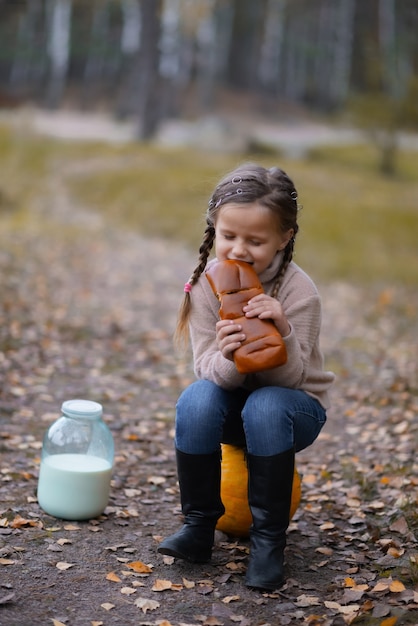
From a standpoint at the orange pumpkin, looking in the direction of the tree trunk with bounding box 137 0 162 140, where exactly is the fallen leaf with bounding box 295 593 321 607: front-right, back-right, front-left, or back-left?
back-right

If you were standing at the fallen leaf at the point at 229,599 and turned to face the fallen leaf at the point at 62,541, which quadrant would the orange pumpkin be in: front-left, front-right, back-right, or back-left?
front-right

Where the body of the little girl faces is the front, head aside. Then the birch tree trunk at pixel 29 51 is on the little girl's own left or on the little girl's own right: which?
on the little girl's own right

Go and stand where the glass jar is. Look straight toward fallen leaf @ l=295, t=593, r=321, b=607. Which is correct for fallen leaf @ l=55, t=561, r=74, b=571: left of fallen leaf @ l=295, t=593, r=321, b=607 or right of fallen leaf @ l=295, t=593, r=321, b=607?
right

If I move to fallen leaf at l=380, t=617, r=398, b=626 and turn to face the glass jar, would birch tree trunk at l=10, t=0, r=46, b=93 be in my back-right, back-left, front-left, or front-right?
front-right

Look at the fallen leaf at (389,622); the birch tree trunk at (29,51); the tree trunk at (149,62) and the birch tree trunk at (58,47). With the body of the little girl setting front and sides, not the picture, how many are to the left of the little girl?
1

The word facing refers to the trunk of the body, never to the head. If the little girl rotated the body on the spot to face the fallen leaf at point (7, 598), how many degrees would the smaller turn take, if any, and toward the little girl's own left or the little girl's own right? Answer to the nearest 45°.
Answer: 0° — they already face it

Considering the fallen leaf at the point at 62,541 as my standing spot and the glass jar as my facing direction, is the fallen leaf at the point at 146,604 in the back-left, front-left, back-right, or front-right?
back-right

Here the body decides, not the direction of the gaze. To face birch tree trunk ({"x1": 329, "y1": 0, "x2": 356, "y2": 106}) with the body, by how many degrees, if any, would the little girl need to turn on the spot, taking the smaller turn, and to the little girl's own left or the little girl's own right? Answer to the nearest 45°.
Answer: approximately 135° to the little girl's own right

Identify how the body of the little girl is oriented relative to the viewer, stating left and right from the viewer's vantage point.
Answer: facing the viewer and to the left of the viewer

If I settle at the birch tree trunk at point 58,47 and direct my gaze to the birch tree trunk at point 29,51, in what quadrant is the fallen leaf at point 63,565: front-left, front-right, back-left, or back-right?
back-left

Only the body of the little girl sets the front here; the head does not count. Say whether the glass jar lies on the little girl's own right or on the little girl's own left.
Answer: on the little girl's own right

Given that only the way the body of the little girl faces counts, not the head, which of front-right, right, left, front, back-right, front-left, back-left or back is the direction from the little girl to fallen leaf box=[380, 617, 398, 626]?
left
